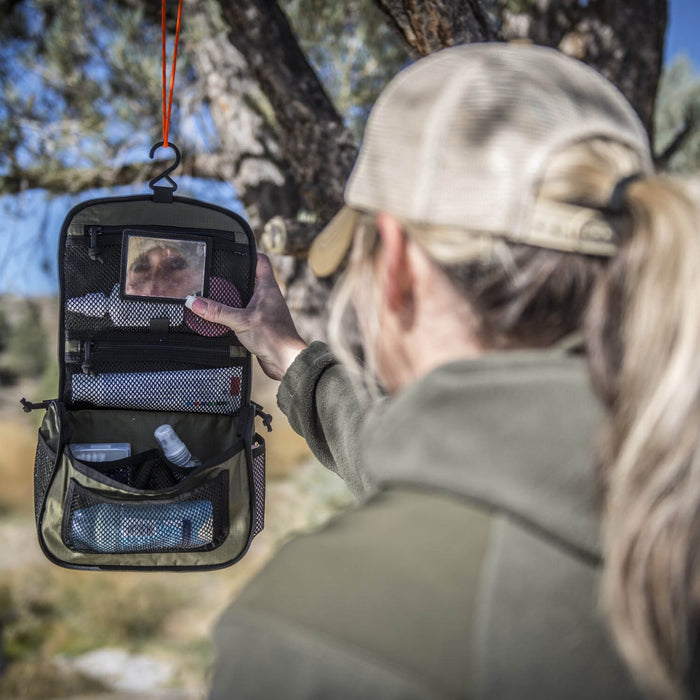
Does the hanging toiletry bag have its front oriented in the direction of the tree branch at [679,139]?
no

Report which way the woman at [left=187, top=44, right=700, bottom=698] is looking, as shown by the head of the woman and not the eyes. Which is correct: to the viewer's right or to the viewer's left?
to the viewer's left

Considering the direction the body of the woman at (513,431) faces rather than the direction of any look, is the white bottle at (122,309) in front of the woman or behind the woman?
in front

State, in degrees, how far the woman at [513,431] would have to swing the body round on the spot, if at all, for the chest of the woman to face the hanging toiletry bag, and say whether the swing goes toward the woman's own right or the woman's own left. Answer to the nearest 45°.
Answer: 0° — they already face it

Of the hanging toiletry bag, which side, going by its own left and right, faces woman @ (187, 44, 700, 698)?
front

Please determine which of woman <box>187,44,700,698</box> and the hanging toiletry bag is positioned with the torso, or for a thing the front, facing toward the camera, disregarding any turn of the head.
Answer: the hanging toiletry bag

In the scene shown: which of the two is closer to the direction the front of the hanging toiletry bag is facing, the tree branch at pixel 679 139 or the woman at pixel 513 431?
the woman

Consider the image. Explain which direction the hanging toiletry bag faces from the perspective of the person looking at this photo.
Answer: facing the viewer

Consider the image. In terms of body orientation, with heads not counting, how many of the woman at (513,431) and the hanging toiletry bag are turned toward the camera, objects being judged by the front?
1

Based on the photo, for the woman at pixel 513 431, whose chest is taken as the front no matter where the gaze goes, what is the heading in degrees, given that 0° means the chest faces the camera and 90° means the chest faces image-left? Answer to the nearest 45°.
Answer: approximately 135°

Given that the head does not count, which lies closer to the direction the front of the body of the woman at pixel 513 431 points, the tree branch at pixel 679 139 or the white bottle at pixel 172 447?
the white bottle
